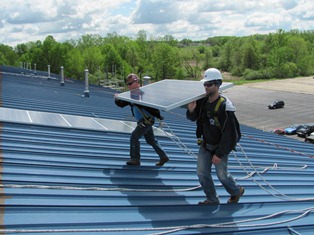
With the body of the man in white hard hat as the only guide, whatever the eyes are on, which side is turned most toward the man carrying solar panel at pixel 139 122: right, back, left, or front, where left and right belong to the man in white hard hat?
right

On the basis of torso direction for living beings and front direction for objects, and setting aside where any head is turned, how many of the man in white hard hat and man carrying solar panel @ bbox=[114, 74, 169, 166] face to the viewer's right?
0

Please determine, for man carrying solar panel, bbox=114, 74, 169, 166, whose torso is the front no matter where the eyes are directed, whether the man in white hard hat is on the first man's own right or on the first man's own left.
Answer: on the first man's own left

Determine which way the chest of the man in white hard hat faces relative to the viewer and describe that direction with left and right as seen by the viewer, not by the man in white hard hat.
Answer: facing the viewer and to the left of the viewer
